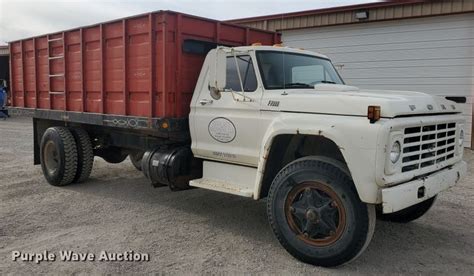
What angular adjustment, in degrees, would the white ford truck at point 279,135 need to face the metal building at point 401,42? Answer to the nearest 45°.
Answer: approximately 90° to its left

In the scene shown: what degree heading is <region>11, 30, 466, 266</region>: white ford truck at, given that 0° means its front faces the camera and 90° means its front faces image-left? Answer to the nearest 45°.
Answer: approximately 315°
